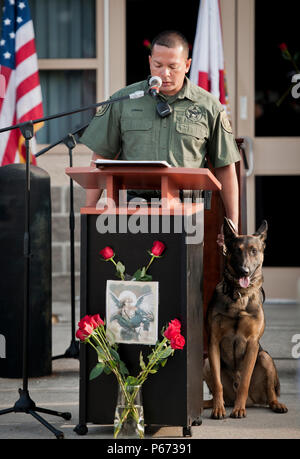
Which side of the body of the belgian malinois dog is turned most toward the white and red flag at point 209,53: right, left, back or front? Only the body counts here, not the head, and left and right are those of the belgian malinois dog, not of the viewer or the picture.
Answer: back

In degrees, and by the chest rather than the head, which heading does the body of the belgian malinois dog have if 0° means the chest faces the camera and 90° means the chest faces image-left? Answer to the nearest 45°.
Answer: approximately 0°

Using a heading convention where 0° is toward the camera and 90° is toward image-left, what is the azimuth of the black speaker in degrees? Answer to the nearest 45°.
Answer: approximately 0°
